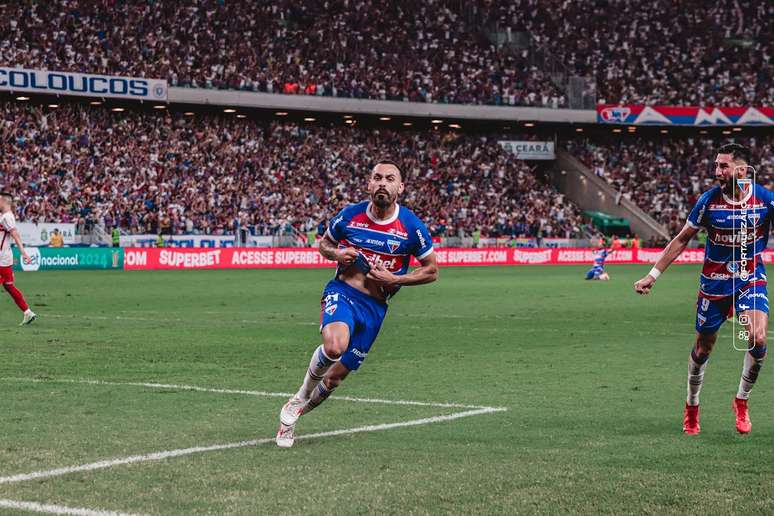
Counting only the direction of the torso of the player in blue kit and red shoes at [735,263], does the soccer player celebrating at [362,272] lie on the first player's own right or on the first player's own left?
on the first player's own right

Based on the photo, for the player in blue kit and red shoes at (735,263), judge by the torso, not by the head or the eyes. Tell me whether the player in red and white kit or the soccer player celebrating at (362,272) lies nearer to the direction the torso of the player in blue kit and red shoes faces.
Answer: the soccer player celebrating

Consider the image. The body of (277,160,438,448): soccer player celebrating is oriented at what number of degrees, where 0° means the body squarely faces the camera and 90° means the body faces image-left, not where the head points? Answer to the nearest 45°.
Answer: approximately 0°

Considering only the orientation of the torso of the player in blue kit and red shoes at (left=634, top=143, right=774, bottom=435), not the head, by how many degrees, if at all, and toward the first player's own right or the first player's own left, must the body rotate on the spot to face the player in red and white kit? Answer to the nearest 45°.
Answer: approximately 135° to the first player's own right

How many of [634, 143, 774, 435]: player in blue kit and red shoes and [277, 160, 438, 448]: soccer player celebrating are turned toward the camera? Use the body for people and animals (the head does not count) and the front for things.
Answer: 2

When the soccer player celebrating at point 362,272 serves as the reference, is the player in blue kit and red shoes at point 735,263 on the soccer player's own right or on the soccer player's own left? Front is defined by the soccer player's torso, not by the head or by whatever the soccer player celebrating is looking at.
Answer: on the soccer player's own left

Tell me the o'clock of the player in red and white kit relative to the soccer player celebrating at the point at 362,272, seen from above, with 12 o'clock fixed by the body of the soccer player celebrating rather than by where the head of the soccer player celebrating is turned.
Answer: The player in red and white kit is roughly at 5 o'clock from the soccer player celebrating.
